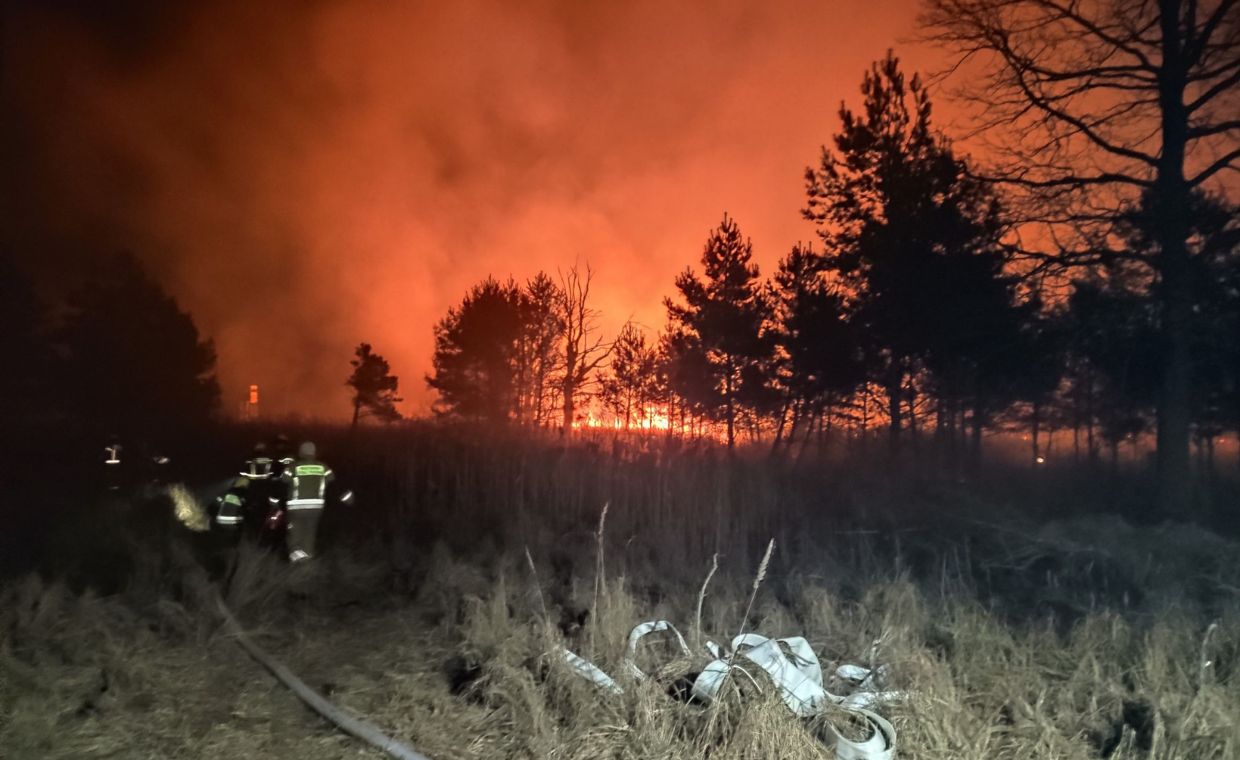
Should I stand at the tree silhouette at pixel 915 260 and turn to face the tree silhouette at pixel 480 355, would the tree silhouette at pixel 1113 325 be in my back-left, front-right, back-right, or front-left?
back-left

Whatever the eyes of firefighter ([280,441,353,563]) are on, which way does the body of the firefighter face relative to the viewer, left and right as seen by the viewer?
facing away from the viewer

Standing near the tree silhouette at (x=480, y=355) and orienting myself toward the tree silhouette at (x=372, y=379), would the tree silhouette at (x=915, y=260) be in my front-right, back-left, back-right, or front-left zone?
back-left

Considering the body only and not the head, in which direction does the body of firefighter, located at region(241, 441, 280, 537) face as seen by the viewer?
away from the camera

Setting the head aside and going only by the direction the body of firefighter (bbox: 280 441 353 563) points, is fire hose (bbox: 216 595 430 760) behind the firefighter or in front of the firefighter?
behind

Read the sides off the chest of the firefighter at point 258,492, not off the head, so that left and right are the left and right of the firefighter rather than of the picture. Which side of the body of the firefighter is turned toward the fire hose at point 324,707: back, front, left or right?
back

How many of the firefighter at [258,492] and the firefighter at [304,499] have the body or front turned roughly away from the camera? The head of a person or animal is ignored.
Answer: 2

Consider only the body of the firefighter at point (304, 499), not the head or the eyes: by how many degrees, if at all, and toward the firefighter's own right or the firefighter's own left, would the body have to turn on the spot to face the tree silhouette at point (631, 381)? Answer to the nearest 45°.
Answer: approximately 45° to the firefighter's own right

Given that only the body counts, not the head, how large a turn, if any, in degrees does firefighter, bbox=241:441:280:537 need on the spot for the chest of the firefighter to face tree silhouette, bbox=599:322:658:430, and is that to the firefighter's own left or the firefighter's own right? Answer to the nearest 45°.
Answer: approximately 45° to the firefighter's own right

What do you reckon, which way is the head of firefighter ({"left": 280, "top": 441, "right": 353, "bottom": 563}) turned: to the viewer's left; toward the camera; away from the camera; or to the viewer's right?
away from the camera
